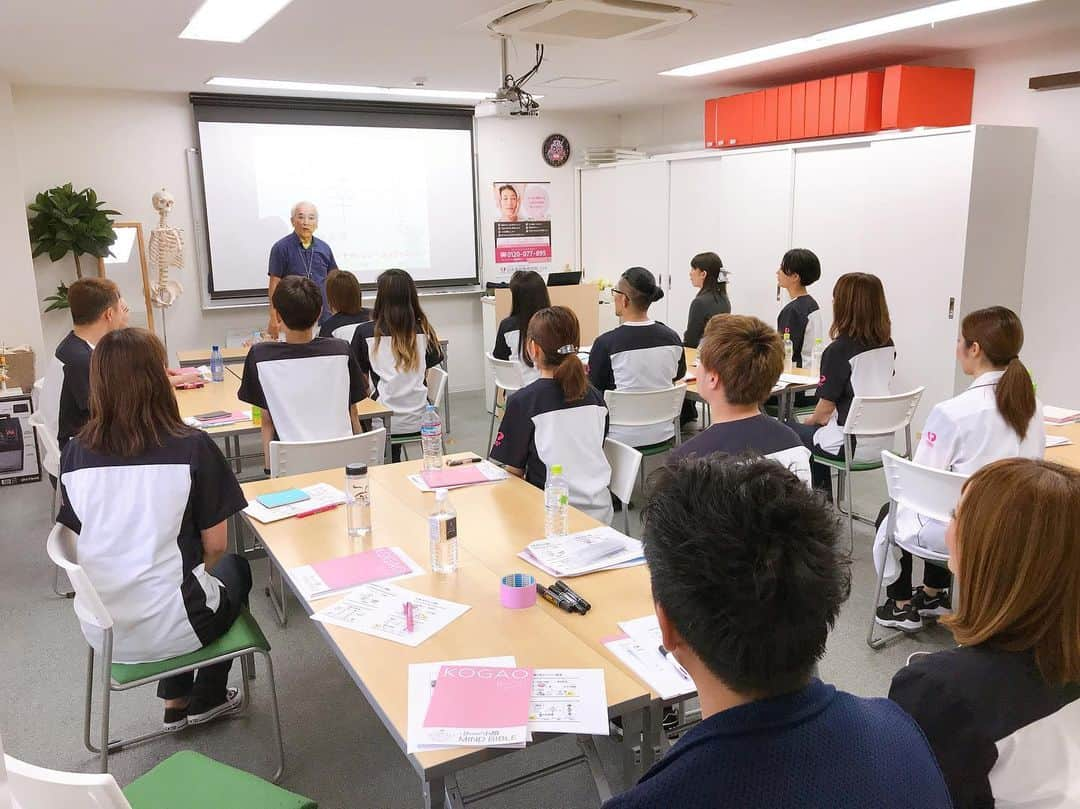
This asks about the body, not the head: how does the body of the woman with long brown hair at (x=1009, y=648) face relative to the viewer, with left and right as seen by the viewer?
facing away from the viewer and to the left of the viewer

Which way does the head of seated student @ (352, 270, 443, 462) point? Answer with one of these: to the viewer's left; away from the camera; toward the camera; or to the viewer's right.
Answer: away from the camera

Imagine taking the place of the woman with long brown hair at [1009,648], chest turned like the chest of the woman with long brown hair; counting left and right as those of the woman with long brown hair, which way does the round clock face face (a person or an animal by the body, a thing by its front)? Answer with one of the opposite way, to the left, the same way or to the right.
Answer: the opposite way

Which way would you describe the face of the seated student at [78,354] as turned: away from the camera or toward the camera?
away from the camera

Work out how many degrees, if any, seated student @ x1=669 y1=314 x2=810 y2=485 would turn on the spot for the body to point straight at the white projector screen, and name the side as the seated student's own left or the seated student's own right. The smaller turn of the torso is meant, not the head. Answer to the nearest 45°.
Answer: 0° — they already face it

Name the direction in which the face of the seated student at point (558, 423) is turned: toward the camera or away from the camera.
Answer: away from the camera

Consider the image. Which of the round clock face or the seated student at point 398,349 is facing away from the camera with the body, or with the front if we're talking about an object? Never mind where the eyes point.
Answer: the seated student

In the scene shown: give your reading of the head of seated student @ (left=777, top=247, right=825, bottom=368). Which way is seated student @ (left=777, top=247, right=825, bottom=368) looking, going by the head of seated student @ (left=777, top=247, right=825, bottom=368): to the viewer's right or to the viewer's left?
to the viewer's left

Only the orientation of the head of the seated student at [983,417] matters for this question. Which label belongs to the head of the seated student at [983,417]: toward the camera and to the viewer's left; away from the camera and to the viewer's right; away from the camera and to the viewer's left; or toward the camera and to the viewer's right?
away from the camera and to the viewer's left

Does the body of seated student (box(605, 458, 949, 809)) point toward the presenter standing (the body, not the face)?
yes

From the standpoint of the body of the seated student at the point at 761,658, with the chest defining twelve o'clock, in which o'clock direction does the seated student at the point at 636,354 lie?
the seated student at the point at 636,354 is roughly at 1 o'clock from the seated student at the point at 761,658.

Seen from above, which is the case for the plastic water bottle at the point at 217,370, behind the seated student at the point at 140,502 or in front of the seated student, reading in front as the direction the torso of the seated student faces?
in front

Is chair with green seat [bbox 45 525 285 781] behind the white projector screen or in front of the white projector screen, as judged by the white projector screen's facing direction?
in front

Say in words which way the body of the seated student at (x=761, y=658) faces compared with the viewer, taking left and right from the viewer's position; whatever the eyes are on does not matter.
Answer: facing away from the viewer and to the left of the viewer
